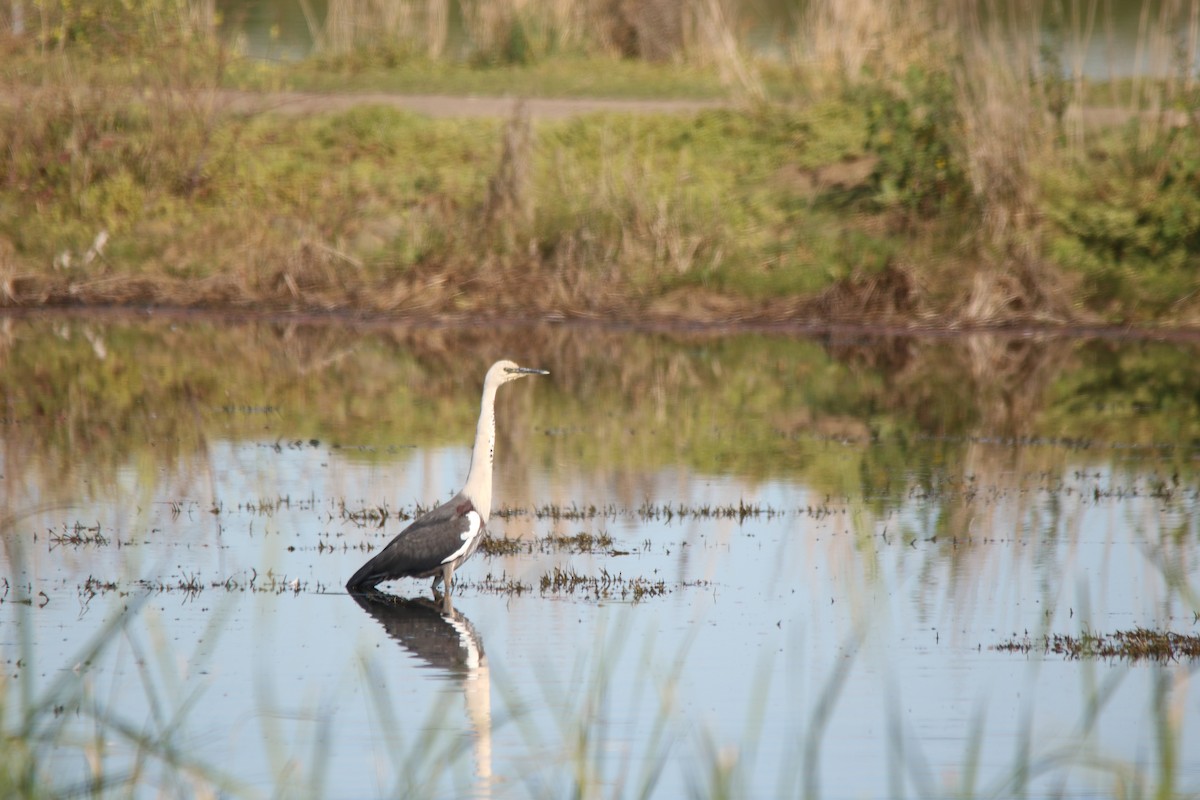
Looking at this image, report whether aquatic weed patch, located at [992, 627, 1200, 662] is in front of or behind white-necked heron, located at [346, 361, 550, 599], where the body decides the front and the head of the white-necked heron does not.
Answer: in front

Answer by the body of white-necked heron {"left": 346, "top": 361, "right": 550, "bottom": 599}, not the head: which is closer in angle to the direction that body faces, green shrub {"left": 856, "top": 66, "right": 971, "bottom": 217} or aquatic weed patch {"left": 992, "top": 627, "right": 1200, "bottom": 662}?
the aquatic weed patch

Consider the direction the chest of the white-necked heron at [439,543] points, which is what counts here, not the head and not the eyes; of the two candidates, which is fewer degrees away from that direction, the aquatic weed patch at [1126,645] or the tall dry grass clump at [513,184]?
the aquatic weed patch

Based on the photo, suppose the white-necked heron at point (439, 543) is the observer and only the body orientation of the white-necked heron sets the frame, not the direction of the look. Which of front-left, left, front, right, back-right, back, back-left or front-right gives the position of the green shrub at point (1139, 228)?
front-left

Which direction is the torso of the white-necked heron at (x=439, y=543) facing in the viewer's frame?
to the viewer's right

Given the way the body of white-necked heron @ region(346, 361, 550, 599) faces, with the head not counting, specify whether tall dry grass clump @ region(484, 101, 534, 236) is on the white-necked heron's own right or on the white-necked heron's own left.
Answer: on the white-necked heron's own left

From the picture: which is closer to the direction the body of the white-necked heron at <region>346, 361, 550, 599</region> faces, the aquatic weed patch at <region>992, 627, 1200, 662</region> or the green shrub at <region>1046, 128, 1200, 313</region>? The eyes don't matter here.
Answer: the aquatic weed patch

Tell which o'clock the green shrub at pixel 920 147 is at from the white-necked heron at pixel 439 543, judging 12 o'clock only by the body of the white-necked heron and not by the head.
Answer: The green shrub is roughly at 10 o'clock from the white-necked heron.
